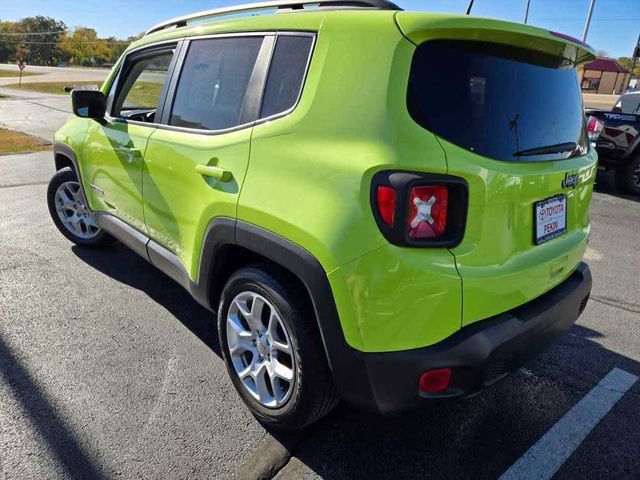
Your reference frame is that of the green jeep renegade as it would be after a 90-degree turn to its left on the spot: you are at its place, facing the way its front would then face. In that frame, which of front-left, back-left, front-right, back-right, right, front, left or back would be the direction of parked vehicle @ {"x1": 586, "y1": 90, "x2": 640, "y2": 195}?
back

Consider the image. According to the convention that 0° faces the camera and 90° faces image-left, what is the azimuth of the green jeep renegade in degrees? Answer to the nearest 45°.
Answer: approximately 135°
